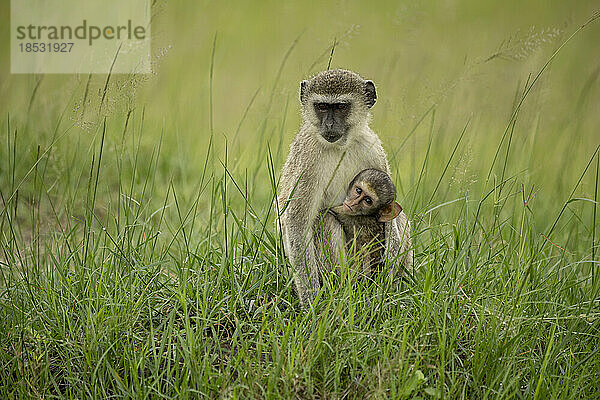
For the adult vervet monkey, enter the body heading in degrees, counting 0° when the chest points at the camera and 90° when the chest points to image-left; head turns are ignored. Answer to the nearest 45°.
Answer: approximately 0°
